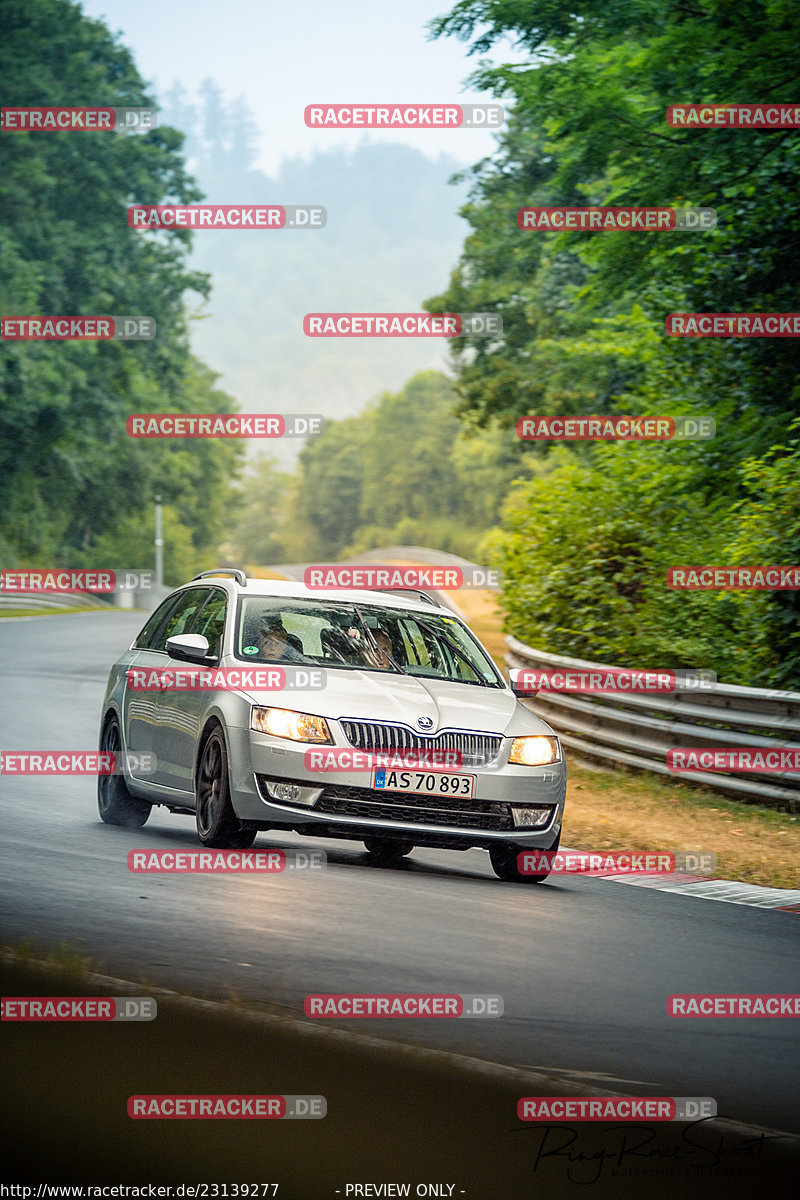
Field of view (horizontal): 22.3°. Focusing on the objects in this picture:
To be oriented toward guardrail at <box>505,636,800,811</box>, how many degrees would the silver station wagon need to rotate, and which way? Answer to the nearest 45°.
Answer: approximately 90° to its left

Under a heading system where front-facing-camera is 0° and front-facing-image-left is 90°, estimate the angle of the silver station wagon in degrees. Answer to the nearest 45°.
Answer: approximately 315°
